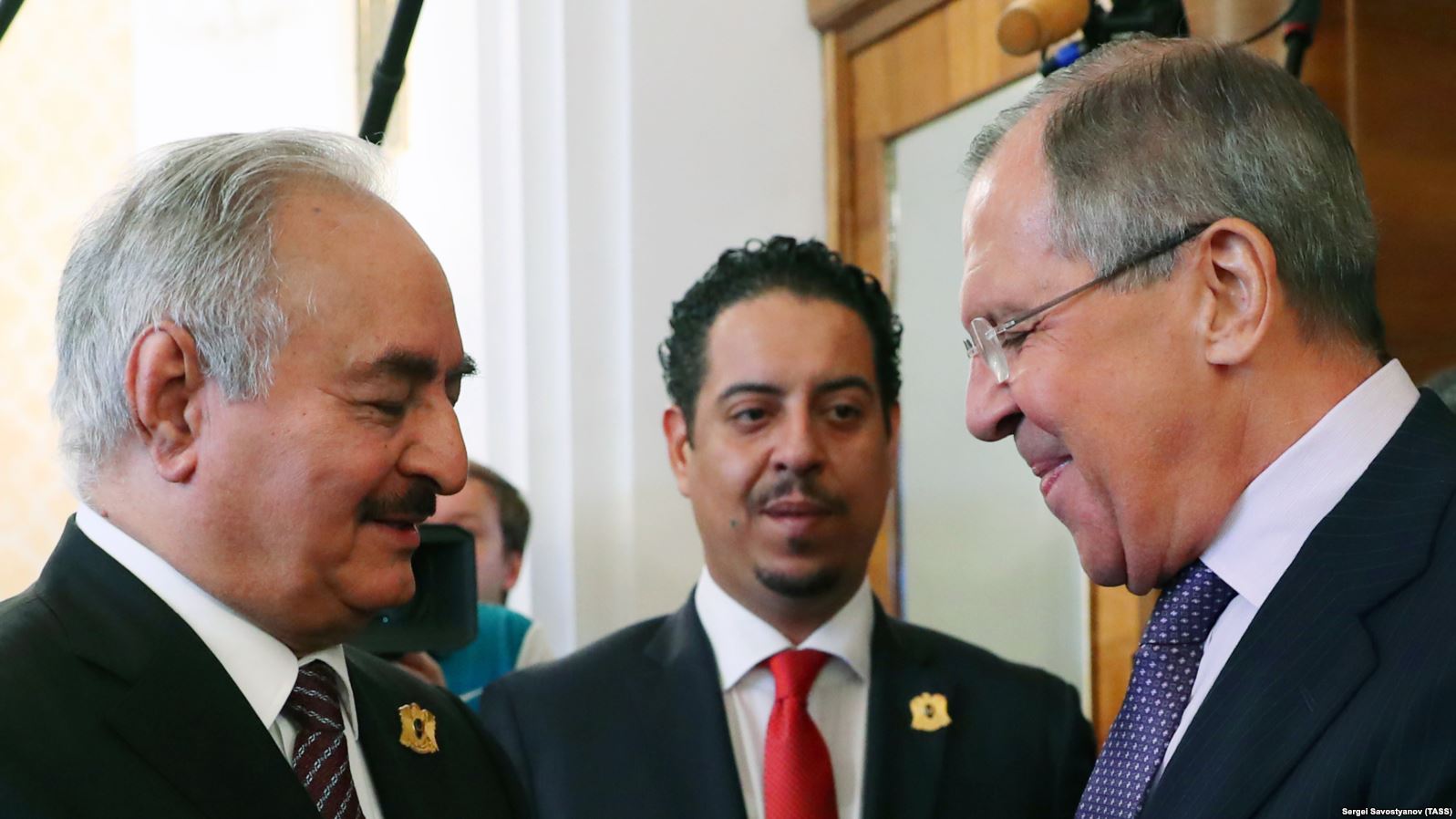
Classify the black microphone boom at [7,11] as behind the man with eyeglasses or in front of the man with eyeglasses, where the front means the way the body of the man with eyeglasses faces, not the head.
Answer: in front

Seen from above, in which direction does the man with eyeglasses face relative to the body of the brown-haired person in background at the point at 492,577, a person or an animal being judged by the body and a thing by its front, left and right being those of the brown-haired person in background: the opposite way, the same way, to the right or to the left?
to the right

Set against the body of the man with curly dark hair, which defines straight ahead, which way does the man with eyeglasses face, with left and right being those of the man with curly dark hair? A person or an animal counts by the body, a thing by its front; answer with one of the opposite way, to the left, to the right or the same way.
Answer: to the right

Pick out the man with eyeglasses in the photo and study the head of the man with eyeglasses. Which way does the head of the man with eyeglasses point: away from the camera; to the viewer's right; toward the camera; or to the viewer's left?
to the viewer's left

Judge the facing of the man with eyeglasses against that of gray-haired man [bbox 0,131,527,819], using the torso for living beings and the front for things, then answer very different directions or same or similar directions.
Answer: very different directions

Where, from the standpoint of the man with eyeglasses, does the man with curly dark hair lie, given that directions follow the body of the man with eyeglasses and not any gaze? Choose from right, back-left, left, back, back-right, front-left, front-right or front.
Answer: front-right

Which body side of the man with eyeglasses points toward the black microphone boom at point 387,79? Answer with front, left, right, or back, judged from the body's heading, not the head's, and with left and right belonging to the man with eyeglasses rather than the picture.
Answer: front

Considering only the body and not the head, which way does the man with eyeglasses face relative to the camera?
to the viewer's left

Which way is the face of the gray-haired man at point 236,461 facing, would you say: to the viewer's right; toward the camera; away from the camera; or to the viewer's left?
to the viewer's right

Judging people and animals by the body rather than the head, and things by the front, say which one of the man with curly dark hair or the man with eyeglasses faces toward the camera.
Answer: the man with curly dark hair

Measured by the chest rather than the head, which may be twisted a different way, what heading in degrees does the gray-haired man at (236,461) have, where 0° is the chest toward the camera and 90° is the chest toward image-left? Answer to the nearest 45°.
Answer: approximately 315°

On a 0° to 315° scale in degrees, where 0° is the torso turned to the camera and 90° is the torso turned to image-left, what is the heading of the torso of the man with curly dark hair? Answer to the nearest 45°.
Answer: approximately 0°

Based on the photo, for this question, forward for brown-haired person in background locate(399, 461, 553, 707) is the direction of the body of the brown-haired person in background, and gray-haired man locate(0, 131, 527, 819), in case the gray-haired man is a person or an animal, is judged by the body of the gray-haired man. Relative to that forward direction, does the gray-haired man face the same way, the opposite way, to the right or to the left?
to the left
